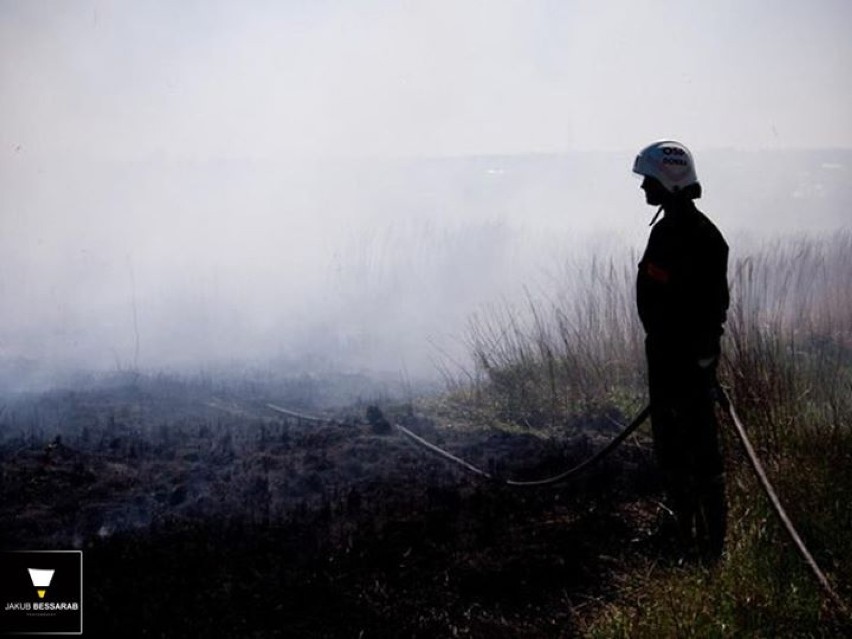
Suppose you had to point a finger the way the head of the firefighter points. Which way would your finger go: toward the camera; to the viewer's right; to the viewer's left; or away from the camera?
to the viewer's left

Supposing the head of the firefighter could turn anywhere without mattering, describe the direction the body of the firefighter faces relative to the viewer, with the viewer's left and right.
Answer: facing to the left of the viewer
